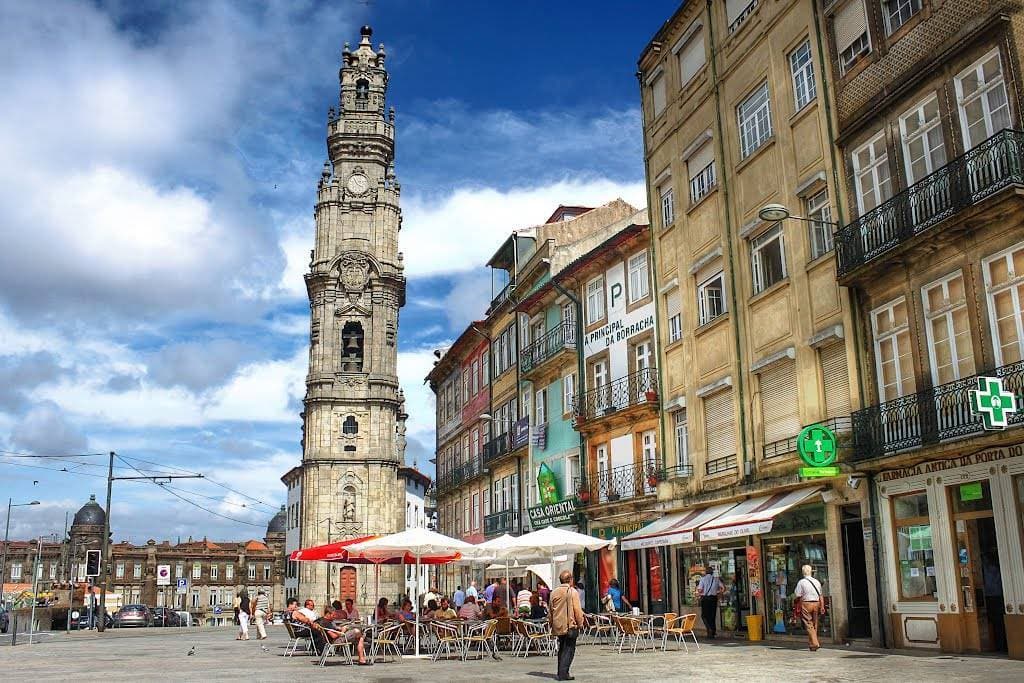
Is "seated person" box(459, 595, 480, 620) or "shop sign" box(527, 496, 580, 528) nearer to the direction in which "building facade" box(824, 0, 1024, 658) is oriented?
the seated person

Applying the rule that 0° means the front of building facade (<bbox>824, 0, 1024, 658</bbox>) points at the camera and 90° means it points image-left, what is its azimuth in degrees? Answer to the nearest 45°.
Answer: approximately 45°

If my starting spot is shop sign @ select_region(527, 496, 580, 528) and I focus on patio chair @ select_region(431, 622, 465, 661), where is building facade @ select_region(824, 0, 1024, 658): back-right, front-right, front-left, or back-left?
front-left

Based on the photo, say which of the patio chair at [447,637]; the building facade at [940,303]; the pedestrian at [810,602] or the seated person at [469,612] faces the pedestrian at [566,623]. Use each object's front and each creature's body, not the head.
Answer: the building facade

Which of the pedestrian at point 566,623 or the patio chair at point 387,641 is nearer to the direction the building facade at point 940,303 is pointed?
the pedestrian

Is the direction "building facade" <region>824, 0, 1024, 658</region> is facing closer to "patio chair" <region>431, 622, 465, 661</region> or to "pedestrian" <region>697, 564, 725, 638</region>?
the patio chair
